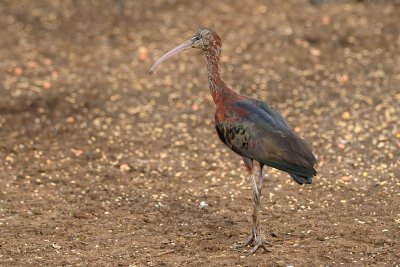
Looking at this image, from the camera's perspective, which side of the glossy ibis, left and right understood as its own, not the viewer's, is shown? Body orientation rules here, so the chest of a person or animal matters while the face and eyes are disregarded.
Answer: left

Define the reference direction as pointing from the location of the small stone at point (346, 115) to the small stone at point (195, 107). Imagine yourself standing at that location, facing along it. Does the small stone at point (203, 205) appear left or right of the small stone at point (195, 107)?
left

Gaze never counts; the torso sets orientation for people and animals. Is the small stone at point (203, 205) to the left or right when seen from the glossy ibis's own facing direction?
on its right

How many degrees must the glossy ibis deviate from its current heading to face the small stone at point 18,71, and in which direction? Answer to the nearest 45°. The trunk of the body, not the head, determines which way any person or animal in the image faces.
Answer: approximately 45° to its right

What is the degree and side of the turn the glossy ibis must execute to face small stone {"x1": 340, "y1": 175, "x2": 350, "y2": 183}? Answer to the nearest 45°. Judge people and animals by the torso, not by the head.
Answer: approximately 135° to its right

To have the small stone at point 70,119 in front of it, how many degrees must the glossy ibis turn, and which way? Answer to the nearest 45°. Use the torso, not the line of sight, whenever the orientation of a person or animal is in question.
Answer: approximately 45° to its right

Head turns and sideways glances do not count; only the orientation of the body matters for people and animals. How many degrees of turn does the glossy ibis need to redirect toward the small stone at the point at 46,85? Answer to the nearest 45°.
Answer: approximately 45° to its right

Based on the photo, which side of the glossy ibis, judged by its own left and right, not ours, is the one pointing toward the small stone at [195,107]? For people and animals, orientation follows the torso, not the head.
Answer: right
